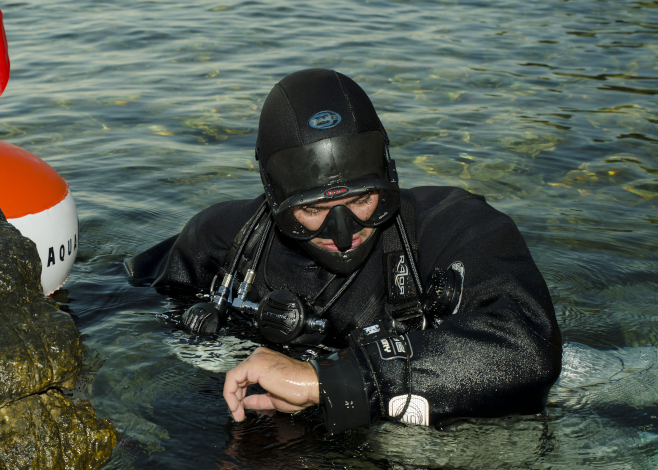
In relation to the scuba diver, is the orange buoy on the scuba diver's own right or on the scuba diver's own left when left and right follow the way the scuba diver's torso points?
on the scuba diver's own right

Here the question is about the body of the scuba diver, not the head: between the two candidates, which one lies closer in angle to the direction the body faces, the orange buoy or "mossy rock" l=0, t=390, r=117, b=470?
the mossy rock

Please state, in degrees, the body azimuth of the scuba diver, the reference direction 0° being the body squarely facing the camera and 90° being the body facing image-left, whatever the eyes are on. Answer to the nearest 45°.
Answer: approximately 0°
